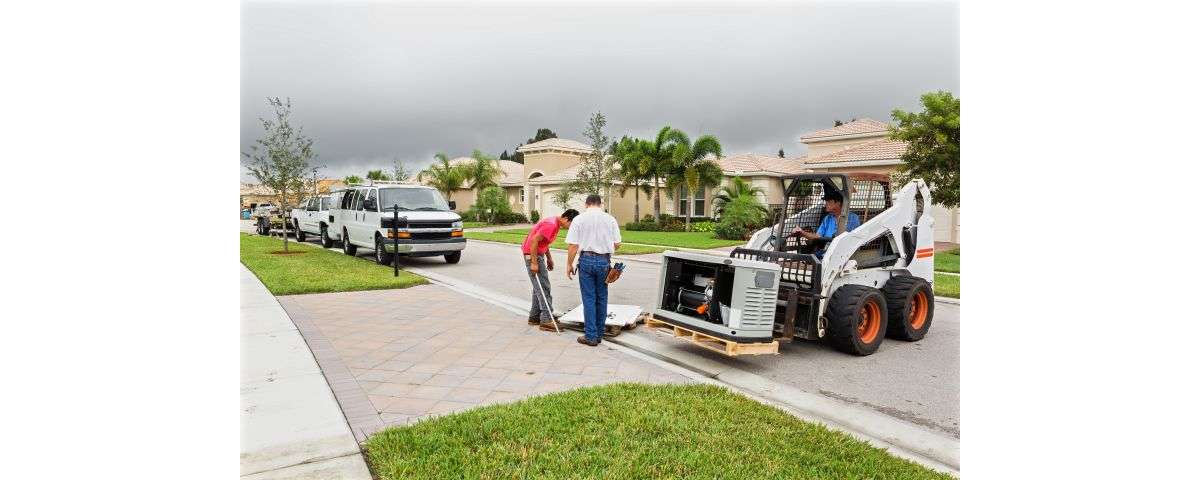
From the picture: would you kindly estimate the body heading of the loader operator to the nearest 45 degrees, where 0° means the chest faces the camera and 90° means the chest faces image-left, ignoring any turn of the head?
approximately 45°

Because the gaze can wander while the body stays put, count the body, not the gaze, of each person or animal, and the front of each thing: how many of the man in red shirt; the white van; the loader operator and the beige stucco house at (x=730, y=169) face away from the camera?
0

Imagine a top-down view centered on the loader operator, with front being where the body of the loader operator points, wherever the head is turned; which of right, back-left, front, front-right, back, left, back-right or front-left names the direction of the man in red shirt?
front-right

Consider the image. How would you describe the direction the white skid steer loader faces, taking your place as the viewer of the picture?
facing the viewer and to the left of the viewer

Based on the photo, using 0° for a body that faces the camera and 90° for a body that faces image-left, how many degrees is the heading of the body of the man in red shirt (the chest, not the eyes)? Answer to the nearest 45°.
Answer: approximately 270°

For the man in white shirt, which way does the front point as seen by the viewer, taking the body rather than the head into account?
away from the camera

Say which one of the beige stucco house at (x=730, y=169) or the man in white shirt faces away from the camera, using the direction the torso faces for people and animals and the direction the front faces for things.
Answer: the man in white shirt

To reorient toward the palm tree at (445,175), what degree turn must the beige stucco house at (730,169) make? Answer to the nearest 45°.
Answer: approximately 90° to its right

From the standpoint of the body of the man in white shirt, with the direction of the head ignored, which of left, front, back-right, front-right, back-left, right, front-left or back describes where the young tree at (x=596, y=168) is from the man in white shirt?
front

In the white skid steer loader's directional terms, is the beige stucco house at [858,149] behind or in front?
behind

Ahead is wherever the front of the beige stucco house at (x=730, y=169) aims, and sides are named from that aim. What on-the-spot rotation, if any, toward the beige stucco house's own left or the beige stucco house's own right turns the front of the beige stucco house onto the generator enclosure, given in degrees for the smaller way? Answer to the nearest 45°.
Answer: approximately 45° to the beige stucco house's own left

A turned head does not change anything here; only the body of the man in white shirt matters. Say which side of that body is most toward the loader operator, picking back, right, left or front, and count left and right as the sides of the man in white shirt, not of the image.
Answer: right

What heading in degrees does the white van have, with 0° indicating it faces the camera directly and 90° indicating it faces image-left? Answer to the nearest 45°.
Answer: approximately 315°

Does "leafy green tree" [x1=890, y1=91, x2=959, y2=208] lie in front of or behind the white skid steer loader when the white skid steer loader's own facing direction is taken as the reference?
behind

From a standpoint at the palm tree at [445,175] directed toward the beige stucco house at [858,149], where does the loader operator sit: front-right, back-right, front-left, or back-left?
front-right

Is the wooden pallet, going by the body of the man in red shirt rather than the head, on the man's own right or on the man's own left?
on the man's own right
